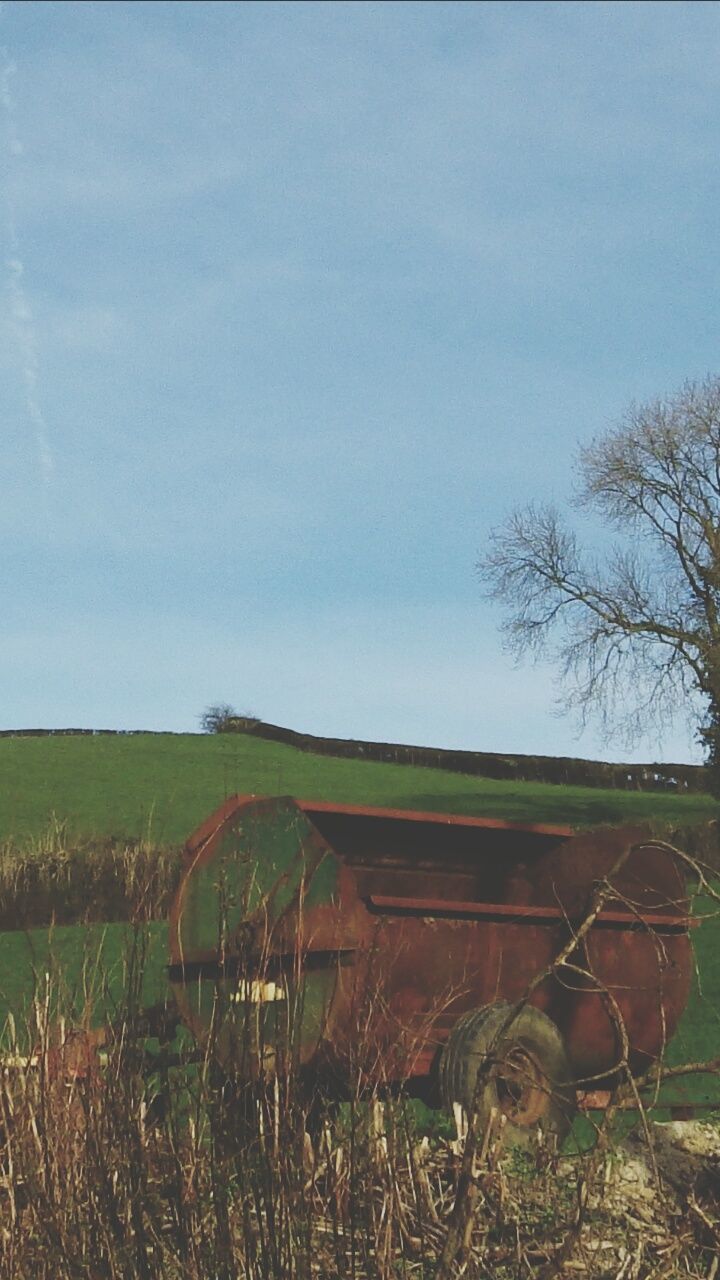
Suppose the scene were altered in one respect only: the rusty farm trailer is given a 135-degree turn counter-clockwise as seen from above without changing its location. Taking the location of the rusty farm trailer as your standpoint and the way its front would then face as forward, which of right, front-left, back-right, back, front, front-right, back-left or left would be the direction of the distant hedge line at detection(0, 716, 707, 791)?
left

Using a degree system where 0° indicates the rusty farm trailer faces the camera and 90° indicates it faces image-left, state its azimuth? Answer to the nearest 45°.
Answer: approximately 45°
